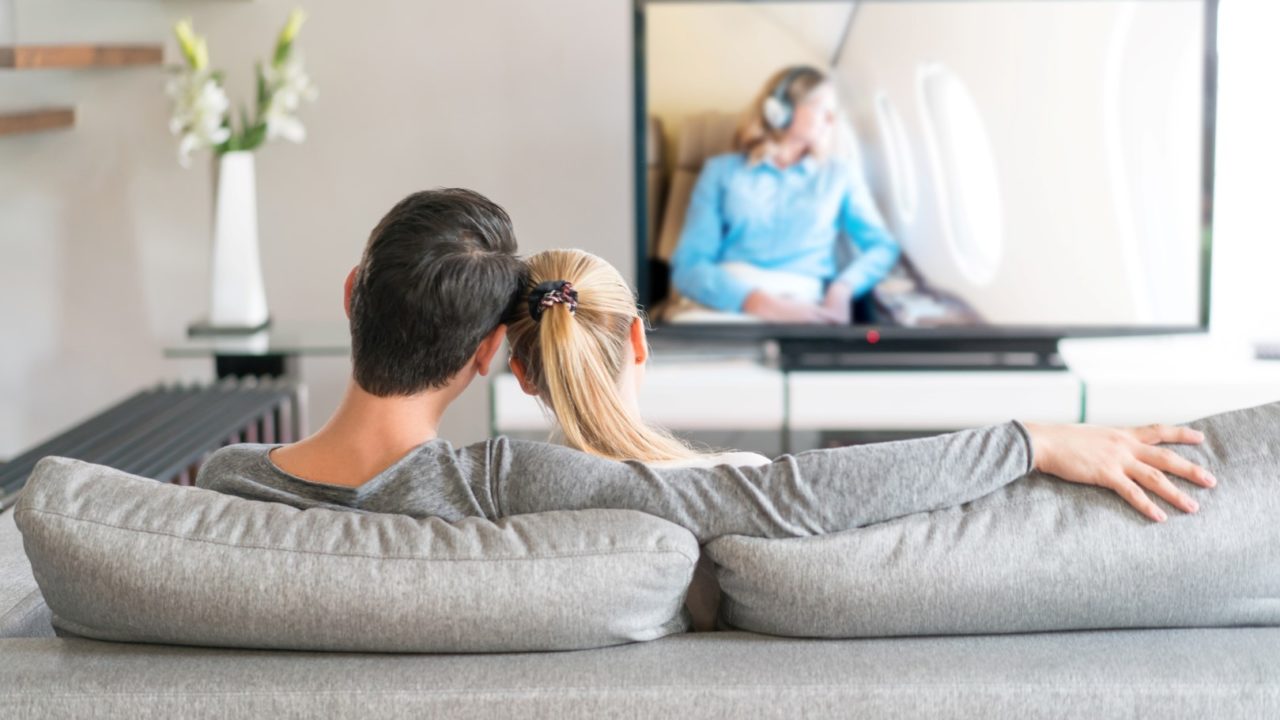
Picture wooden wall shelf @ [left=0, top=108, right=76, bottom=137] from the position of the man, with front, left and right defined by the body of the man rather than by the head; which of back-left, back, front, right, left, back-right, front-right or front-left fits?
front-left

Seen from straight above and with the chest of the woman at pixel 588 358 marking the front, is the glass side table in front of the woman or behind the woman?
in front

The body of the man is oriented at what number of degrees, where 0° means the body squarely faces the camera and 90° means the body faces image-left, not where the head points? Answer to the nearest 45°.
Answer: approximately 180°

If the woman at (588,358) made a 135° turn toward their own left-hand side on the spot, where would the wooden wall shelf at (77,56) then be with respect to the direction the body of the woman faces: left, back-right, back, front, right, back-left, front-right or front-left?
right

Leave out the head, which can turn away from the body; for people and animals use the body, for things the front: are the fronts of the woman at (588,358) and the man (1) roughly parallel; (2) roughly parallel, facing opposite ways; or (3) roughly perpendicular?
roughly parallel

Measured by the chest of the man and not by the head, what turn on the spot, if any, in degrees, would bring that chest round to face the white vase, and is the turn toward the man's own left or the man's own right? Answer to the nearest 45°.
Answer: approximately 45° to the man's own left

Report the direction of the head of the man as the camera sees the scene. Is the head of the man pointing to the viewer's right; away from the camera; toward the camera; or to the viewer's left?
away from the camera
